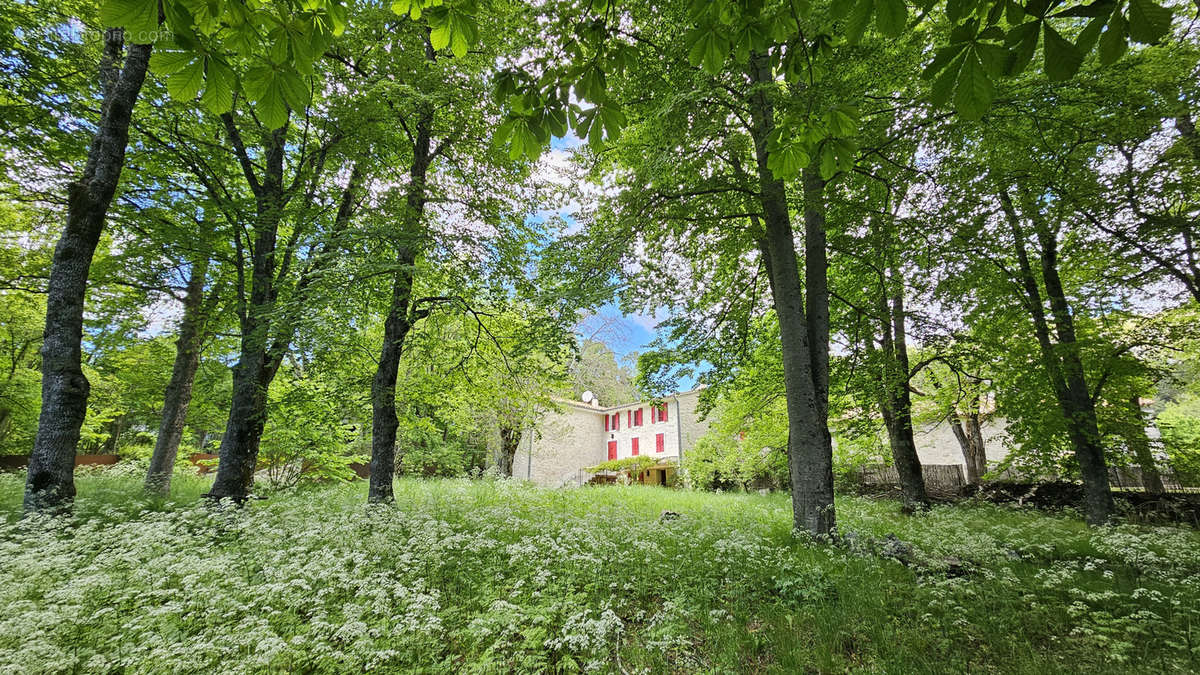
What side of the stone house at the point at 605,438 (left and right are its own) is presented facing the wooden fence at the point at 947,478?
left
